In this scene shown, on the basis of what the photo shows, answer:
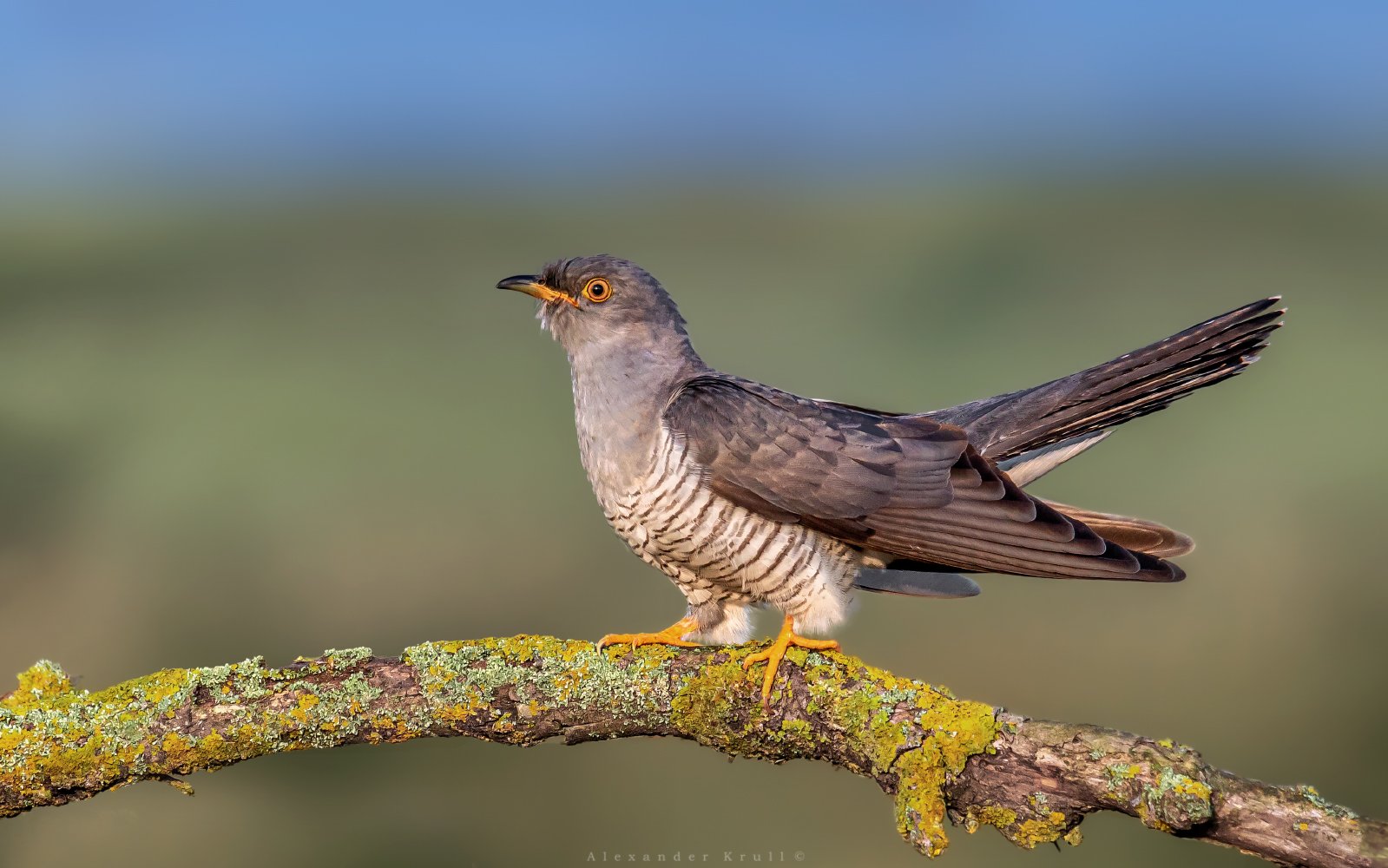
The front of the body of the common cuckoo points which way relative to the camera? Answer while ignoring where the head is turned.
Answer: to the viewer's left
